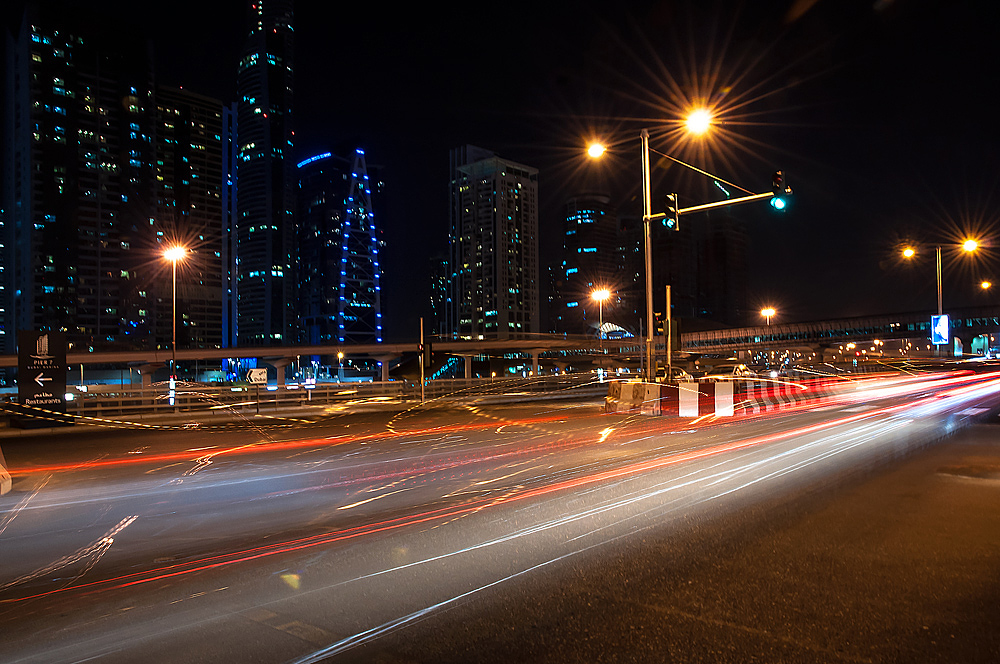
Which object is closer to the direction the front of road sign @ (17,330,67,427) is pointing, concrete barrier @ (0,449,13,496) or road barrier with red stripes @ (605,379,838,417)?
the concrete barrier

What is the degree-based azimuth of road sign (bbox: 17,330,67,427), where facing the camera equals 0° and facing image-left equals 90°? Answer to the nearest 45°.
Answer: approximately 0°

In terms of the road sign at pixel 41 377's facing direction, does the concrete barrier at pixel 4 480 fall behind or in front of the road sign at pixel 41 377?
in front
